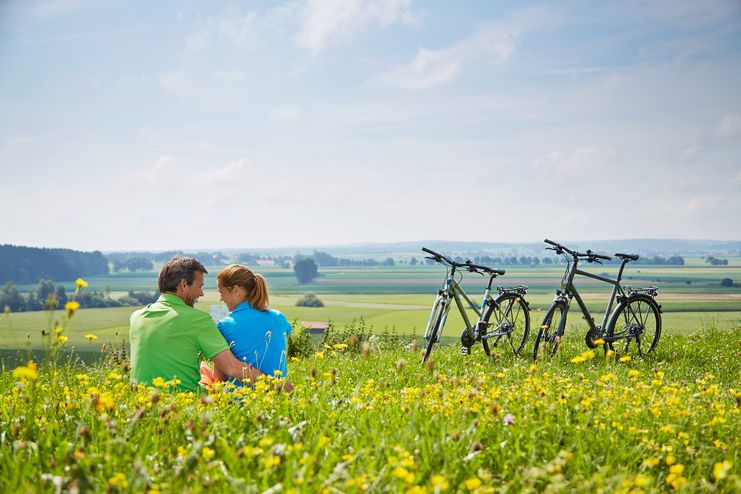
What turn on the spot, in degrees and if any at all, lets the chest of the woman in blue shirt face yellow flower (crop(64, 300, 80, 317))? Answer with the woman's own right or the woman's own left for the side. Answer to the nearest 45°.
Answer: approximately 135° to the woman's own left

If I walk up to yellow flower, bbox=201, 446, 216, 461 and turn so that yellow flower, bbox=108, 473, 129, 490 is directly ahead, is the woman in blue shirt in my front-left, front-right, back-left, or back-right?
back-right

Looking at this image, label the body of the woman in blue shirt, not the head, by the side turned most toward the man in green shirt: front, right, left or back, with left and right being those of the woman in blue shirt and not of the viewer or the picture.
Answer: left

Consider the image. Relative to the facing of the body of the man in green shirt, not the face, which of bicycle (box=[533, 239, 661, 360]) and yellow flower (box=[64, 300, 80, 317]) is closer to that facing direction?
the bicycle

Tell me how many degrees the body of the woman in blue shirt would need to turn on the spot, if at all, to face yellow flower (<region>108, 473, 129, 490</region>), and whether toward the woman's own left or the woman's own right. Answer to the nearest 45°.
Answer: approximately 135° to the woman's own left

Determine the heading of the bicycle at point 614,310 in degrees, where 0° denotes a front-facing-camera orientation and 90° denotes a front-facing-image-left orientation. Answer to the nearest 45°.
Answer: approximately 45°

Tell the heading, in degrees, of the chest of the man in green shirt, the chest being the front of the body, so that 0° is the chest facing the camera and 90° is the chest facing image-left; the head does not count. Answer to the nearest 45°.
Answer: approximately 225°

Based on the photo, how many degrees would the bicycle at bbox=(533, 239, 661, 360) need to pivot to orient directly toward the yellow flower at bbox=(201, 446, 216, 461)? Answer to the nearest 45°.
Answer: approximately 45° to its left
